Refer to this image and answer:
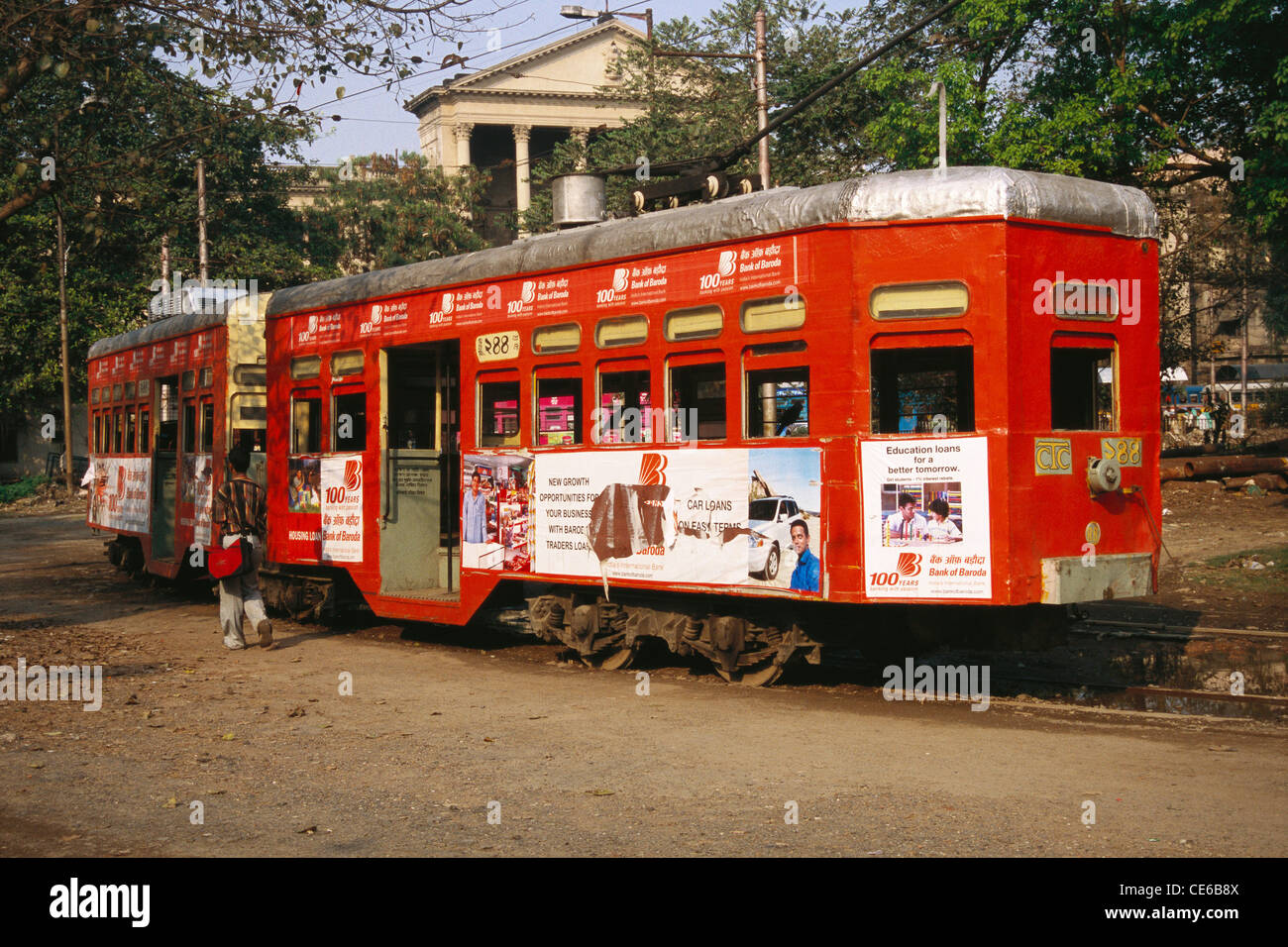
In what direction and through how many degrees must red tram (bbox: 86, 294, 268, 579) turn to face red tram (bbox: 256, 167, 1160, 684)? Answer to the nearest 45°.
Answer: approximately 135° to its left

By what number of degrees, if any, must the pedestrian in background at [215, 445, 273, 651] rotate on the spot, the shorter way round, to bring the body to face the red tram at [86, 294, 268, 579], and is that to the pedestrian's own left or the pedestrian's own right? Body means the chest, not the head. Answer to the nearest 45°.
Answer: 0° — they already face it

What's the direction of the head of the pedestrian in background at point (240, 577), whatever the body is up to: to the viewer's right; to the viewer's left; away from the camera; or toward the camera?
away from the camera

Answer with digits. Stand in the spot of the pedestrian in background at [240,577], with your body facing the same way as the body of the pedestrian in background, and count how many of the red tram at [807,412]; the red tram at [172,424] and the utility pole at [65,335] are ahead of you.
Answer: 2

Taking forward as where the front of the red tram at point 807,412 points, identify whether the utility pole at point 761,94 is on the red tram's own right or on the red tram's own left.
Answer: on the red tram's own right

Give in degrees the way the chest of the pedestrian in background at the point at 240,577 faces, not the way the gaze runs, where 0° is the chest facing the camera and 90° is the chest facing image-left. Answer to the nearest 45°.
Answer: approximately 180°

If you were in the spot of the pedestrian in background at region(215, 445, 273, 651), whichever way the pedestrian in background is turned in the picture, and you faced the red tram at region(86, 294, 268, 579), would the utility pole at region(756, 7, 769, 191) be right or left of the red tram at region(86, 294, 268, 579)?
right
